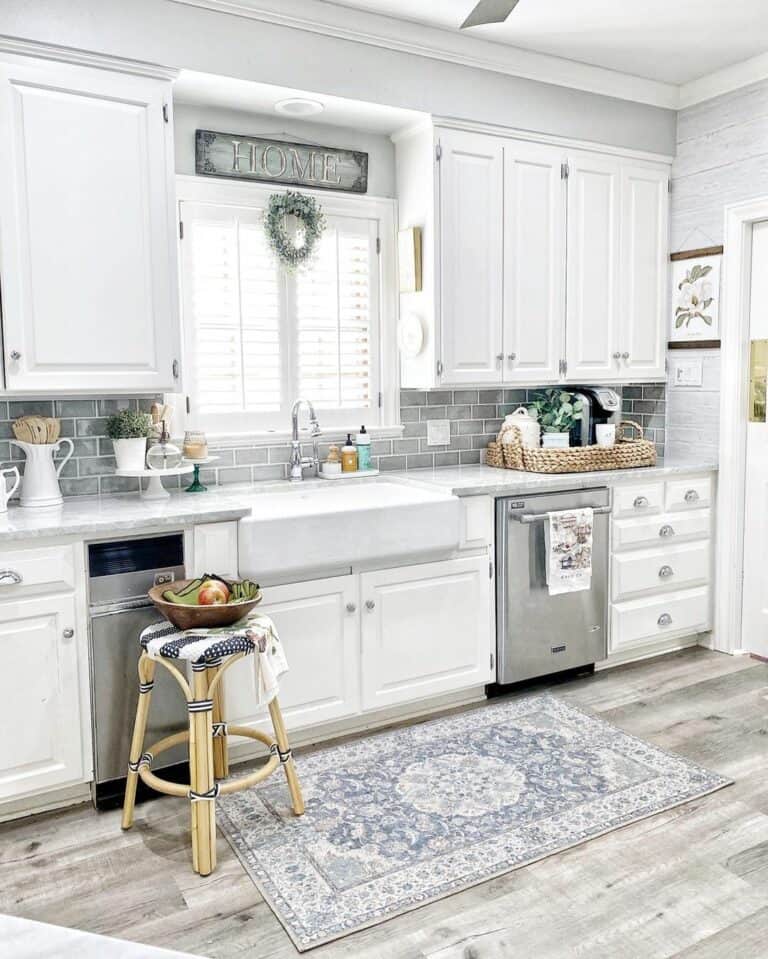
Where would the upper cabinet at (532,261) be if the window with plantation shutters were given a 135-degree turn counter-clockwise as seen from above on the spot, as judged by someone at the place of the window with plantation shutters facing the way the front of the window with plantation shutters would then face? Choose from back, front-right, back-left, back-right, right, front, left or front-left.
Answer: right

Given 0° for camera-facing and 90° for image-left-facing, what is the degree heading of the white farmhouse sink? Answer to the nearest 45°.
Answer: approximately 315°

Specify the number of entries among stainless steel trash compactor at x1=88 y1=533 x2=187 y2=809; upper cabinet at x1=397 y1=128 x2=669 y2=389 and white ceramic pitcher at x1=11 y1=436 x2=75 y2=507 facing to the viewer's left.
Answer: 1

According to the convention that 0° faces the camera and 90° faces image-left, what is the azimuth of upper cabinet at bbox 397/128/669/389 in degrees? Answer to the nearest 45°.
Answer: approximately 315°

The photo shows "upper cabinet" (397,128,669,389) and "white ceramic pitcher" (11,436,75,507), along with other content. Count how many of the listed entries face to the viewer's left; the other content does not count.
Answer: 1

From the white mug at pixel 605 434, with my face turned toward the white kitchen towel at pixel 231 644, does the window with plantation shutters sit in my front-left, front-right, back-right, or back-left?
front-right

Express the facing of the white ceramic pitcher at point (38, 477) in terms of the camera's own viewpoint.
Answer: facing to the left of the viewer

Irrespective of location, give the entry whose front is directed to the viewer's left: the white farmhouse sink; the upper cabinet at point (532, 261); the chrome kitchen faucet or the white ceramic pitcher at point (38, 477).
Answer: the white ceramic pitcher

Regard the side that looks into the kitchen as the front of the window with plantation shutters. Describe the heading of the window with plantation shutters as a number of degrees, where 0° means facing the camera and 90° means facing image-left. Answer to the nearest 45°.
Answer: approximately 315°

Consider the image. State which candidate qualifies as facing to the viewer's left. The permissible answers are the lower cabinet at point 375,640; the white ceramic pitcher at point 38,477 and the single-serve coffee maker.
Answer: the white ceramic pitcher

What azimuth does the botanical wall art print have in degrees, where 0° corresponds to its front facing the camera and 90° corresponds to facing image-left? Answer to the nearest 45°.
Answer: approximately 45°
